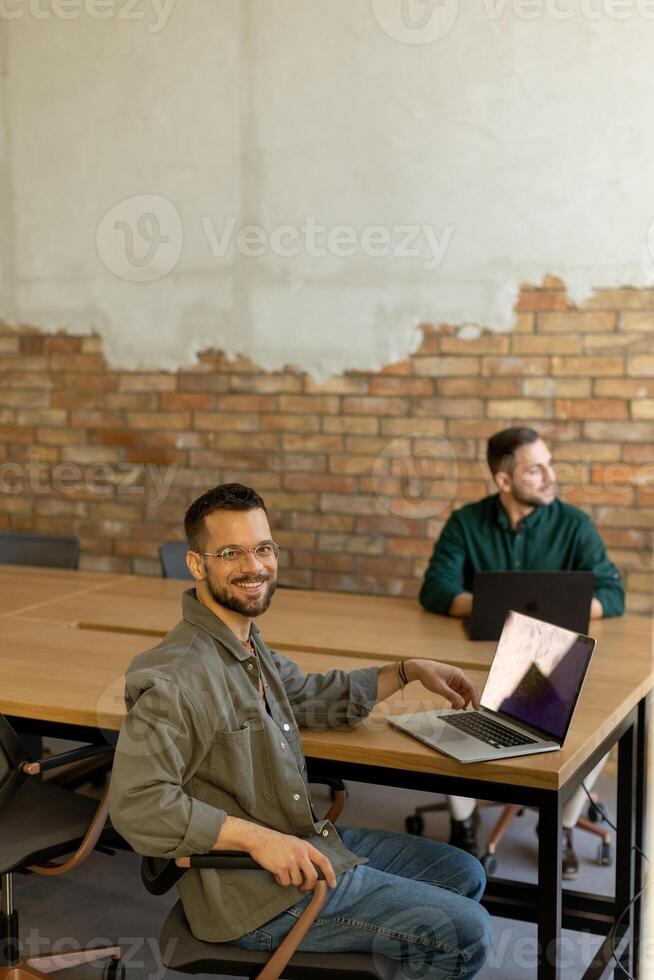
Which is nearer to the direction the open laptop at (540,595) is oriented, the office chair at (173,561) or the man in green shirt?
the man in green shirt

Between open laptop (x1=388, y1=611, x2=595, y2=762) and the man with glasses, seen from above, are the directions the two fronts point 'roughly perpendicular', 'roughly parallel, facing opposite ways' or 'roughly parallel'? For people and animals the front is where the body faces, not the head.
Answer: roughly perpendicular

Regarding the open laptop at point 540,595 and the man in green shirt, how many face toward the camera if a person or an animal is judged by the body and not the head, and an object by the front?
1

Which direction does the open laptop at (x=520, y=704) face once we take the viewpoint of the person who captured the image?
facing the viewer and to the left of the viewer

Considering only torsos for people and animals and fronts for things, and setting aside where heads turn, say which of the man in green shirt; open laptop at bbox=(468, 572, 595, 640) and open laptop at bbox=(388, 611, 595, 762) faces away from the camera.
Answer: open laptop at bbox=(468, 572, 595, 640)

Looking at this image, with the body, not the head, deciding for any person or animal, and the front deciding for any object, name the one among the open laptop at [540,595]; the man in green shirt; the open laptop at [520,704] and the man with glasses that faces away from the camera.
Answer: the open laptop at [540,595]

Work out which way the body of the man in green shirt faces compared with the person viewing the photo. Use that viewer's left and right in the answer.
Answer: facing the viewer

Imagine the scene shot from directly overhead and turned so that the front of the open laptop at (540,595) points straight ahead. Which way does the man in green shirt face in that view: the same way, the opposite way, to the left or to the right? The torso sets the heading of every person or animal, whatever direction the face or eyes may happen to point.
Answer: the opposite way

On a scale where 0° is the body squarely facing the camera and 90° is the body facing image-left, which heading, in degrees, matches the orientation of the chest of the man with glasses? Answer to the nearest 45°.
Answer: approximately 315°

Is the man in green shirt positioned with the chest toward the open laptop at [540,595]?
yes

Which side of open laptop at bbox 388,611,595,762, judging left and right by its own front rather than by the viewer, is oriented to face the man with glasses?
front

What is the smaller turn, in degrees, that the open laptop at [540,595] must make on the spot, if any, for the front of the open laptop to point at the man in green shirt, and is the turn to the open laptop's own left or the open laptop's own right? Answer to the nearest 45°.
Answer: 0° — it already faces them

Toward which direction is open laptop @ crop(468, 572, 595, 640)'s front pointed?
away from the camera

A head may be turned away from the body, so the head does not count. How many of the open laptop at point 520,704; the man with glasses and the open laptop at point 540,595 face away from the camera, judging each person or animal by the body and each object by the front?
1
